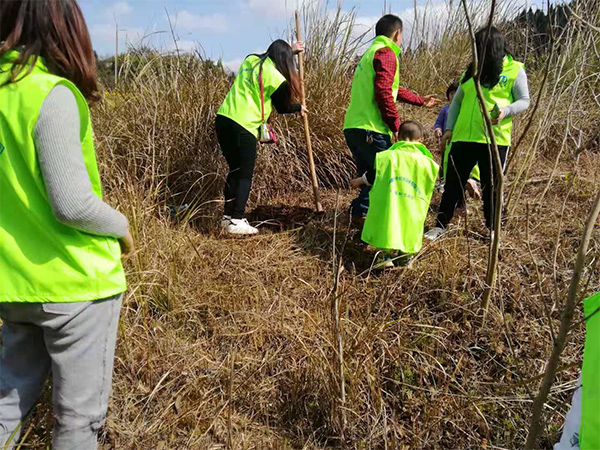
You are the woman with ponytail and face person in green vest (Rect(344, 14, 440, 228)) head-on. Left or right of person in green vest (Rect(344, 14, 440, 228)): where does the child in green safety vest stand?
right

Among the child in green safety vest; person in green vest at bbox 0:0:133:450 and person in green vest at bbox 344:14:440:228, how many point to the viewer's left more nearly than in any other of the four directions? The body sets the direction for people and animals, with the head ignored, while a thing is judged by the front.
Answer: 0

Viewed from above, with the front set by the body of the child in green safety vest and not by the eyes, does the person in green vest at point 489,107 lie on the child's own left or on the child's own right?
on the child's own right

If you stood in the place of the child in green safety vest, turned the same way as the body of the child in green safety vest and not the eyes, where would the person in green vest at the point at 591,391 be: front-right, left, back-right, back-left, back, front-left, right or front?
back

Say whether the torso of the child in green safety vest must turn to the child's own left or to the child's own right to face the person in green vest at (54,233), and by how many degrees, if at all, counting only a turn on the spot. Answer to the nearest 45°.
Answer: approximately 135° to the child's own left

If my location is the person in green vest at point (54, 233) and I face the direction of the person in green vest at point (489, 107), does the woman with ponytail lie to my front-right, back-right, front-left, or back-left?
front-left

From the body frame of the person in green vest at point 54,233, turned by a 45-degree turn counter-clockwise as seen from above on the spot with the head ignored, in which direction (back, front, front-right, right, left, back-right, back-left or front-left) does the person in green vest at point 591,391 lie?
back-right

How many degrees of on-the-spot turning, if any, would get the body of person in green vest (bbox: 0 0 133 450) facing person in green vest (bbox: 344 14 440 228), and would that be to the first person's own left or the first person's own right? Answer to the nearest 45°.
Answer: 0° — they already face them

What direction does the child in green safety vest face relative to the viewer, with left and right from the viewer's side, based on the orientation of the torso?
facing away from the viewer

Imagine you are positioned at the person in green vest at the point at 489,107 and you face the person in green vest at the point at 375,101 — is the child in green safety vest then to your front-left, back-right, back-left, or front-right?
front-left

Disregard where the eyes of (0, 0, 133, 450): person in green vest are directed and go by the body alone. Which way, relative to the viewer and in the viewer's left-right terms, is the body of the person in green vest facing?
facing away from the viewer and to the right of the viewer

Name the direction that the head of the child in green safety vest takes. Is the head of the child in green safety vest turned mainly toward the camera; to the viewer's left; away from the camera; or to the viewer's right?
away from the camera
